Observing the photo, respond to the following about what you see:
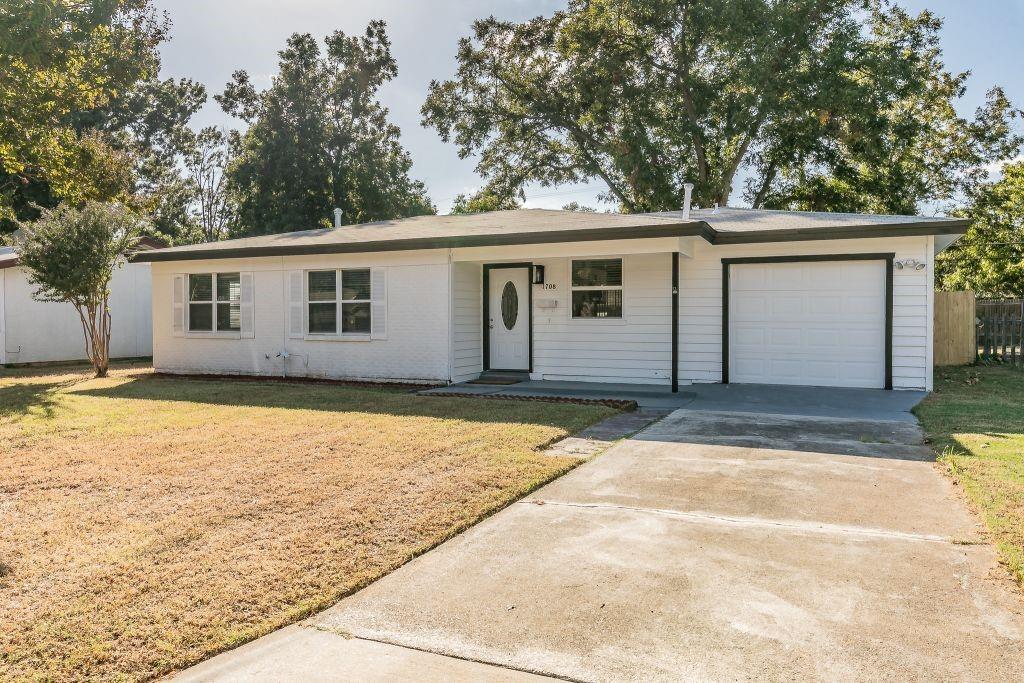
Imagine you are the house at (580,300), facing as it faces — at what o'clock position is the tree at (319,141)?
The tree is roughly at 5 o'clock from the house.

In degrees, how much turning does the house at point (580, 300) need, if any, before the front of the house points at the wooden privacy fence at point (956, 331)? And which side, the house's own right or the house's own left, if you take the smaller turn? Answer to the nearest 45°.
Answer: approximately 90° to the house's own left

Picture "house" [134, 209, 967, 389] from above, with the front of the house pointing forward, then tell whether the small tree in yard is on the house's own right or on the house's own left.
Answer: on the house's own right

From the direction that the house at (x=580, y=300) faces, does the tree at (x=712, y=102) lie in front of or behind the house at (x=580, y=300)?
behind

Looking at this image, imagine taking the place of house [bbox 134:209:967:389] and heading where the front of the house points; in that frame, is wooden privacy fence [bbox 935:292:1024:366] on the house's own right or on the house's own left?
on the house's own left

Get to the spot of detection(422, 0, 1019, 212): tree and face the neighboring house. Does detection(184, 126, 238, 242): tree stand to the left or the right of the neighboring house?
right

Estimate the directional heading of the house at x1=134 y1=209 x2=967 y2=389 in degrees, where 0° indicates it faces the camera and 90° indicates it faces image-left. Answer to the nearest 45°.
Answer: approximately 0°
